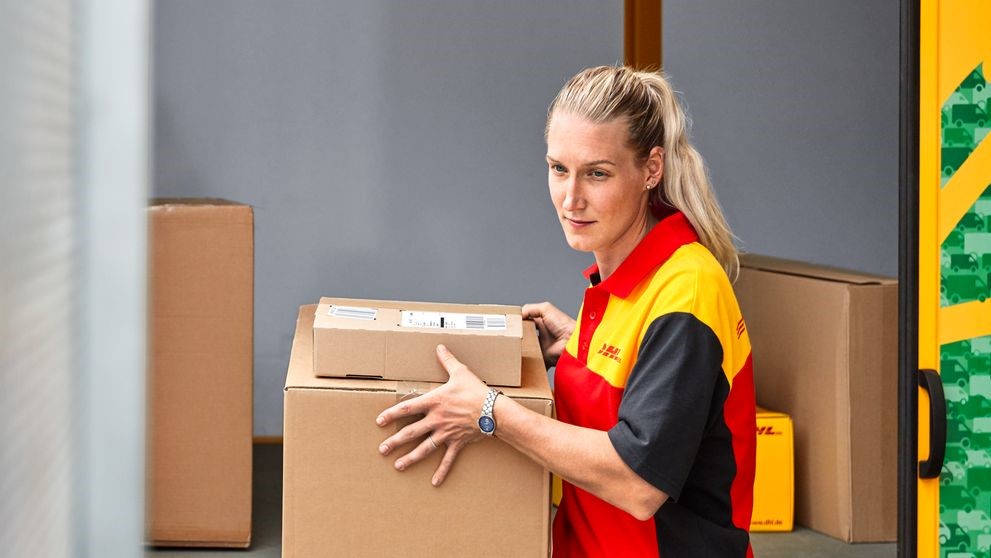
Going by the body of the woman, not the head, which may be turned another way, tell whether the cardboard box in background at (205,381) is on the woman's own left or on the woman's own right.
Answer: on the woman's own right

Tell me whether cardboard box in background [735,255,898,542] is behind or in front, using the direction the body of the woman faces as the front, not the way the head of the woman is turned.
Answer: behind

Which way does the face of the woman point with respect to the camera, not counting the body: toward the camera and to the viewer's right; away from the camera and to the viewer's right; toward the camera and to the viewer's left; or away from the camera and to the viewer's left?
toward the camera and to the viewer's left

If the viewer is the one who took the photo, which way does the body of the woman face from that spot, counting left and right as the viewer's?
facing the viewer and to the left of the viewer
